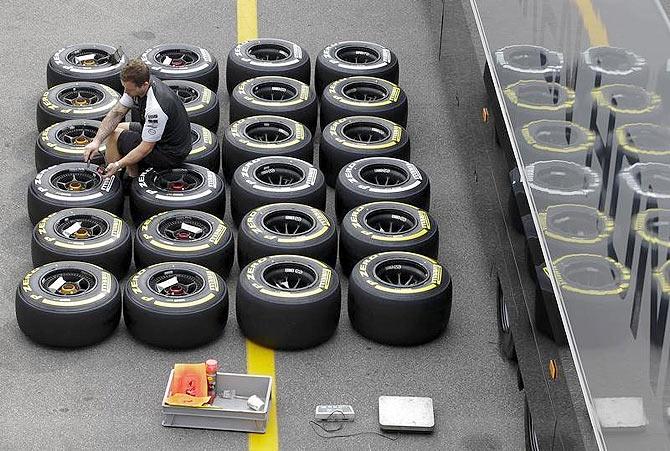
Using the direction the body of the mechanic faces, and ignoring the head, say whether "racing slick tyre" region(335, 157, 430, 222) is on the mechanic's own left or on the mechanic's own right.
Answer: on the mechanic's own left

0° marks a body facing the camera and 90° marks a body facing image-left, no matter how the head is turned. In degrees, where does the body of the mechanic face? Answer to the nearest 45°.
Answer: approximately 45°

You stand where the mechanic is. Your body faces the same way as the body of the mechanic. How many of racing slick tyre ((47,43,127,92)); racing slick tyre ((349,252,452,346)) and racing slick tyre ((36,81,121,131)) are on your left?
1

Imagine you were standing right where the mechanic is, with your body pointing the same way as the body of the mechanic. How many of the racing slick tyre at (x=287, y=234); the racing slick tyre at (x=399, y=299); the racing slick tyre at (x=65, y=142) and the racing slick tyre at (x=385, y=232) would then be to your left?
3

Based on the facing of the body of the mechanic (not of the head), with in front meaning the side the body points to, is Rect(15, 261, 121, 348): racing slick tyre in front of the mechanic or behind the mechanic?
in front

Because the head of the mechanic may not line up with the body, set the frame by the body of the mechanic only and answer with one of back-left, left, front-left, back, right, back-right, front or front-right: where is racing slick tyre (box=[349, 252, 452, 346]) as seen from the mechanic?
left

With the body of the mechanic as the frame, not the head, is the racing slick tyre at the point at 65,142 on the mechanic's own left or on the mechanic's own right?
on the mechanic's own right

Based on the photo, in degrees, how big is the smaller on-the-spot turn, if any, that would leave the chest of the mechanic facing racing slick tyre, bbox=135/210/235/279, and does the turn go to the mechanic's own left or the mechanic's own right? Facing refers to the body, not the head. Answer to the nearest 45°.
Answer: approximately 45° to the mechanic's own left

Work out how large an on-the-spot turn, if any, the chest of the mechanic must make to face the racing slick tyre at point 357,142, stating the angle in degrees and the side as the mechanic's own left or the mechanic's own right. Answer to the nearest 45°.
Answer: approximately 135° to the mechanic's own left

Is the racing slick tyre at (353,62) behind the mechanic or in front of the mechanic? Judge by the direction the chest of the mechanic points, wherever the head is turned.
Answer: behind
